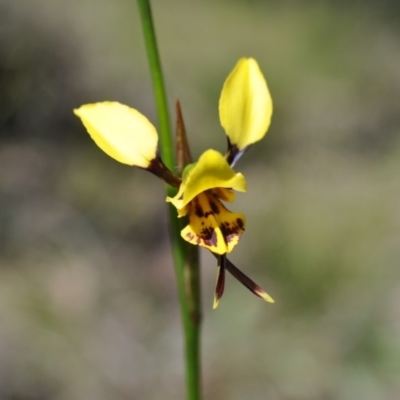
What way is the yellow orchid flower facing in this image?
toward the camera
